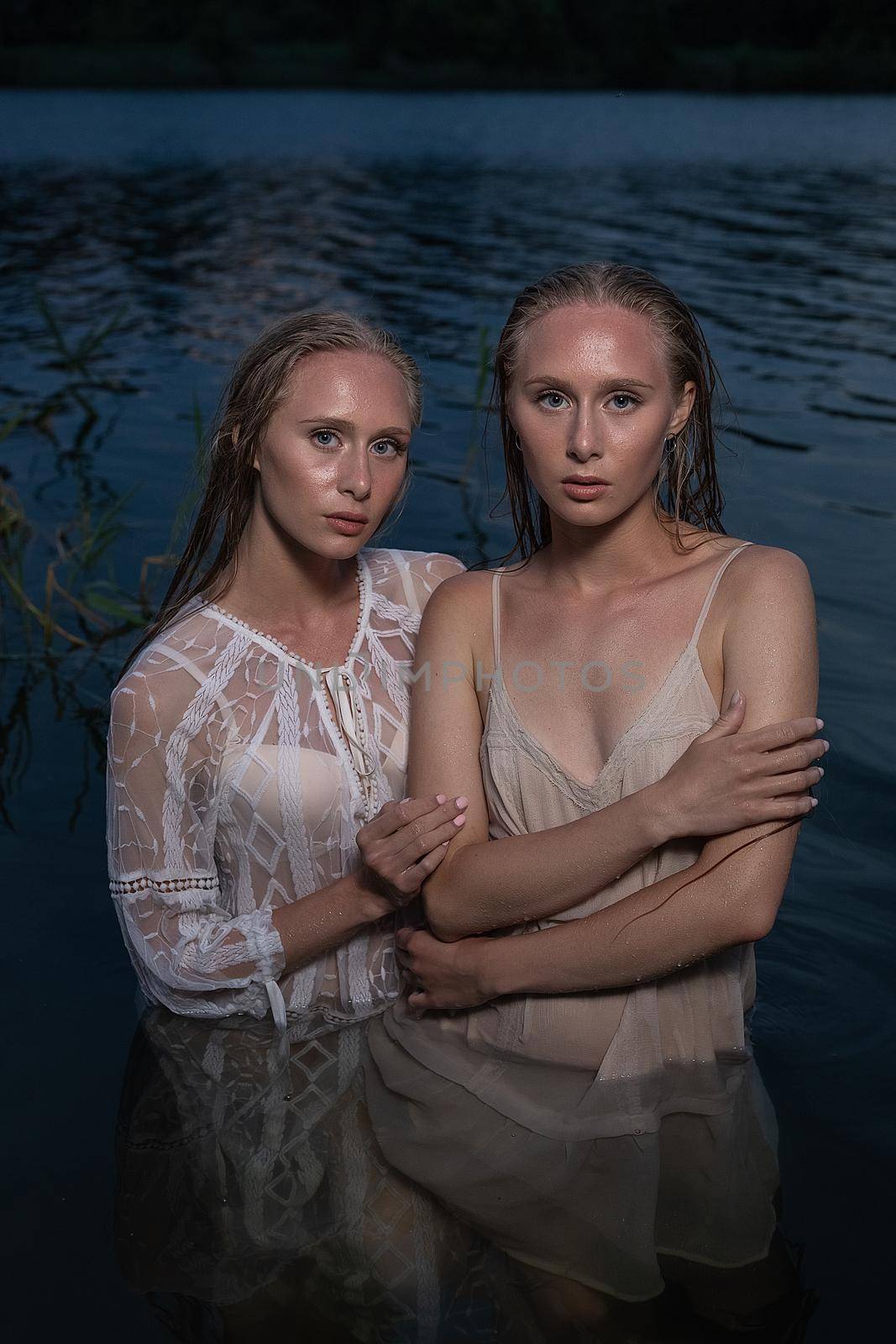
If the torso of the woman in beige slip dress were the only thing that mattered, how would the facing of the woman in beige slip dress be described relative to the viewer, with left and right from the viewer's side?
facing the viewer

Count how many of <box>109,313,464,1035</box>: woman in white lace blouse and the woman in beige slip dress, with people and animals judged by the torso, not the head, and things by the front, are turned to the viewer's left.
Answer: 0

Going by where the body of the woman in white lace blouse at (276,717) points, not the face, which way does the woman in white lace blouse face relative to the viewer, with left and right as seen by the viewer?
facing the viewer and to the right of the viewer

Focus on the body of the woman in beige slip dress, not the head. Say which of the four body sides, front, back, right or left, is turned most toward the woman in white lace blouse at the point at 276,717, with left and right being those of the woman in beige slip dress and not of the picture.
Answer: right
